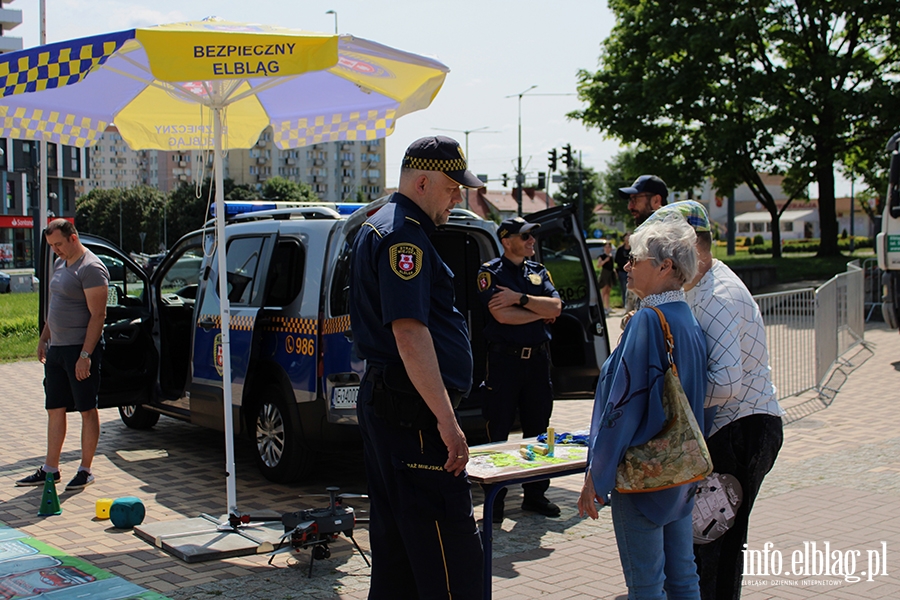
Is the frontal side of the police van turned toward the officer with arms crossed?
no

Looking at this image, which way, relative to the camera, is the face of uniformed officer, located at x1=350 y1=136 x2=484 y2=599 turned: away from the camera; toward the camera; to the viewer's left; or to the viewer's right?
to the viewer's right

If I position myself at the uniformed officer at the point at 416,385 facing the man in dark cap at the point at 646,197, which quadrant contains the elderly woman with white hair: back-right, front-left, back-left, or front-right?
front-right

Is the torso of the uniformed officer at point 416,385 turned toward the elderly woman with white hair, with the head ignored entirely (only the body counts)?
yes

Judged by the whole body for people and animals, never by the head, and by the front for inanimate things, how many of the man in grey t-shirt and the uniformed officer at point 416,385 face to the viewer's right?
1

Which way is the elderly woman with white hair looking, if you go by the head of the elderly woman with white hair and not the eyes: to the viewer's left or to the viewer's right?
to the viewer's left

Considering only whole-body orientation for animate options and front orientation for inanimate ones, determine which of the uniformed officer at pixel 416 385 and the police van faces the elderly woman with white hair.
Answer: the uniformed officer

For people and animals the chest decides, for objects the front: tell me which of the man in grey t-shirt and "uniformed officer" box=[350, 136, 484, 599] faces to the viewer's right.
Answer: the uniformed officer

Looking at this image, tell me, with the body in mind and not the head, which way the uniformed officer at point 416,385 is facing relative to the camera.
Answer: to the viewer's right

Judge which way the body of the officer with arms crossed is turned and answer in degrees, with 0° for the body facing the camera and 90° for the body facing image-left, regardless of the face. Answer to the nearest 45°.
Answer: approximately 315°

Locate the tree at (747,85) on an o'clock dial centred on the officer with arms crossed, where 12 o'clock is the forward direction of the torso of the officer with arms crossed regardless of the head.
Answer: The tree is roughly at 8 o'clock from the officer with arms crossed.

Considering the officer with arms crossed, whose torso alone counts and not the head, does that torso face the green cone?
no
